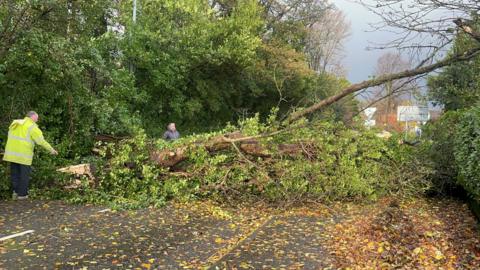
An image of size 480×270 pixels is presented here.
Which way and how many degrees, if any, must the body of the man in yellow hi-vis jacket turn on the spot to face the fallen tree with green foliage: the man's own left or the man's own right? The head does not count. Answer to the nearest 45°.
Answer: approximately 45° to the man's own right

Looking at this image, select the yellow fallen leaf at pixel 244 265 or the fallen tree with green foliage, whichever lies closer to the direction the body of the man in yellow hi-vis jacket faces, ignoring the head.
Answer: the fallen tree with green foliage

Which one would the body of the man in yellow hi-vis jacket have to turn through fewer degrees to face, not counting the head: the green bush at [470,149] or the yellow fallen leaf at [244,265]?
the green bush

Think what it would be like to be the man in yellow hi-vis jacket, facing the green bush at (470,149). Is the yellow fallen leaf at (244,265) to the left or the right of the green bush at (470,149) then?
right

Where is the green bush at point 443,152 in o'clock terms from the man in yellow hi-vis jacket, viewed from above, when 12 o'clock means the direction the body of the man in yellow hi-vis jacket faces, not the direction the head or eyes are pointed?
The green bush is roughly at 2 o'clock from the man in yellow hi-vis jacket.

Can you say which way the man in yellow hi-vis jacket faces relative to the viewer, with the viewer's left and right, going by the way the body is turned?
facing away from the viewer and to the right of the viewer

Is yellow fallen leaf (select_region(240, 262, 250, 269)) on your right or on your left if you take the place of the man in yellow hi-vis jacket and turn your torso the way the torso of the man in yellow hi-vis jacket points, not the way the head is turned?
on your right
